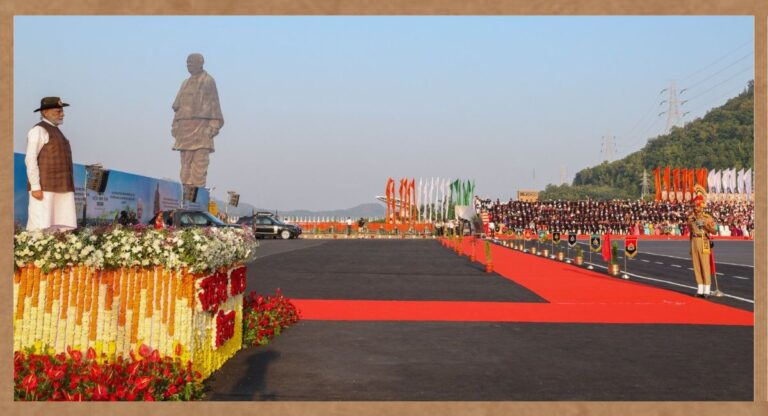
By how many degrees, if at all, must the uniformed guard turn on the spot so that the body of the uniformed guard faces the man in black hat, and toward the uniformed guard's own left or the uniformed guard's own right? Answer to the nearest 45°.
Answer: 0° — they already face them

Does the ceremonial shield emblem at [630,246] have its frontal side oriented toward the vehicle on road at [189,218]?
no

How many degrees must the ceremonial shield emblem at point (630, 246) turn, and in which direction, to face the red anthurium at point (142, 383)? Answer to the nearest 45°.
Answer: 0° — it already faces it

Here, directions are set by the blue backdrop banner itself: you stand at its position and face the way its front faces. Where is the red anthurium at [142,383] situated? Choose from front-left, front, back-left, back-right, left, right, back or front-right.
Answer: front-right

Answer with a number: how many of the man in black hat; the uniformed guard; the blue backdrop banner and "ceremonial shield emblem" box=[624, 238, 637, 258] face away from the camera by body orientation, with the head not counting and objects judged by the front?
0

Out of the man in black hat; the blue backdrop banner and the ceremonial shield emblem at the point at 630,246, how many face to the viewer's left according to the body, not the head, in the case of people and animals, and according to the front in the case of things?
0

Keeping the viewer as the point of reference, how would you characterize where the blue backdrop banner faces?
facing the viewer and to the right of the viewer

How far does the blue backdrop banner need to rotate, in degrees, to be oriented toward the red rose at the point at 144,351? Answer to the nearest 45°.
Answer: approximately 45° to its right

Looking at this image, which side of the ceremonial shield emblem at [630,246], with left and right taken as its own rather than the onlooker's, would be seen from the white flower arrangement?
front

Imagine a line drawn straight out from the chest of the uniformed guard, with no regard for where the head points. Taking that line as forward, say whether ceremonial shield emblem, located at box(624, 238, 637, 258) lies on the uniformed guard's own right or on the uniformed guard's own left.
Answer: on the uniformed guard's own right

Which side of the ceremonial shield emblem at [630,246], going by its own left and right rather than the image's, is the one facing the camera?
front

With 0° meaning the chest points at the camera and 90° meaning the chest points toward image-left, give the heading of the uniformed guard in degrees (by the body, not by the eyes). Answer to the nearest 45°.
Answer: approximately 45°

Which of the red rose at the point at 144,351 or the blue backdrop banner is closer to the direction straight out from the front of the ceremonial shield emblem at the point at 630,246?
the red rose

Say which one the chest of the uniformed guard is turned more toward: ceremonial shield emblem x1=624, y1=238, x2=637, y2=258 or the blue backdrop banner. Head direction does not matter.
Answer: the blue backdrop banner
